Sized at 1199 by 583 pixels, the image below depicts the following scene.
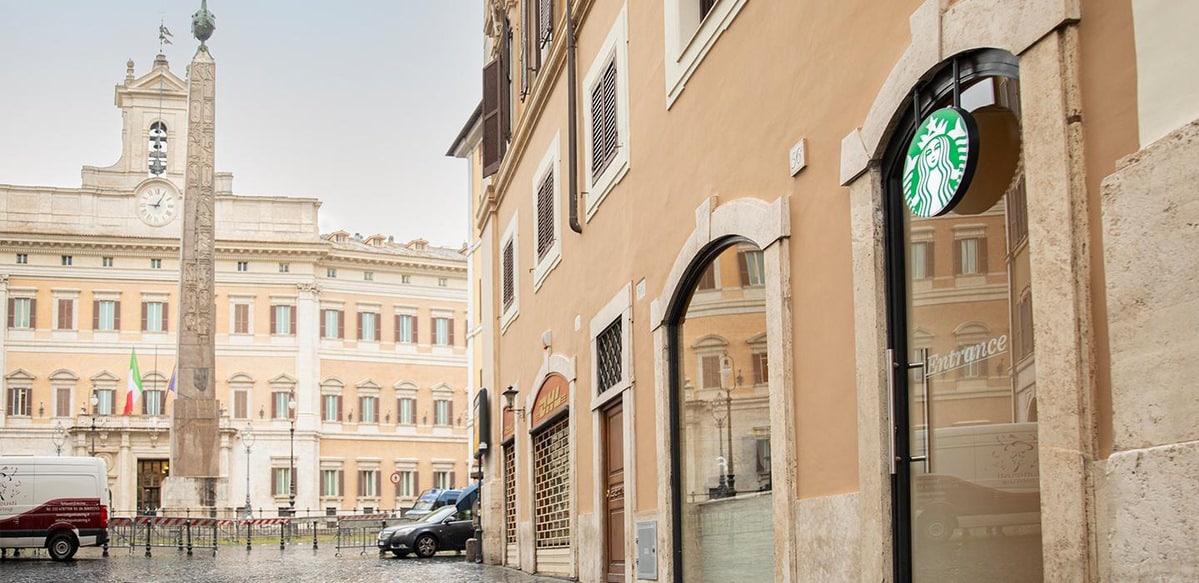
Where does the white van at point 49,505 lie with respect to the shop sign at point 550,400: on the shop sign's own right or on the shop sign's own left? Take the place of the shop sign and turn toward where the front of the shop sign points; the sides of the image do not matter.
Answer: on the shop sign's own right

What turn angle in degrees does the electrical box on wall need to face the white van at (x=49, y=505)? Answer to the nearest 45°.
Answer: approximately 90° to its right

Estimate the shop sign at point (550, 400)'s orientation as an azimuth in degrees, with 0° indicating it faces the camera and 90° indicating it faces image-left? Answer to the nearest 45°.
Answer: approximately 45°
